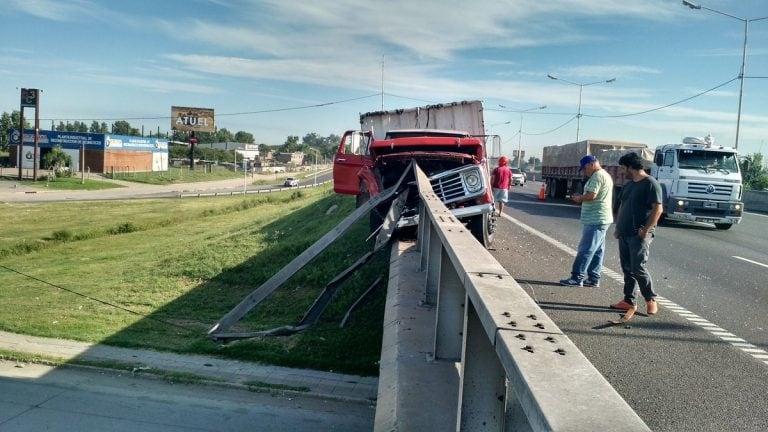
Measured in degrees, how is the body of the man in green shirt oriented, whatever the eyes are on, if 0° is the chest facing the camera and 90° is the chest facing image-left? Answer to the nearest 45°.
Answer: approximately 90°

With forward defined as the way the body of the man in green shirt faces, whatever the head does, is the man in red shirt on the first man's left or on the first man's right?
on the first man's right

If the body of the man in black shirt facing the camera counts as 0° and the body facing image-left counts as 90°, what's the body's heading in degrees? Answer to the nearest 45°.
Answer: approximately 45°

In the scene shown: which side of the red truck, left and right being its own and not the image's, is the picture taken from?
front

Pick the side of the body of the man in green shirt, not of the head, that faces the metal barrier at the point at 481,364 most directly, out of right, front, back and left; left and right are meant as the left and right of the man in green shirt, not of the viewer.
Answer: left

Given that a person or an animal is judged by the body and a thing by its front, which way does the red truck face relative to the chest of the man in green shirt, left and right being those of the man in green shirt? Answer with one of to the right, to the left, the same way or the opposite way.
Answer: to the left

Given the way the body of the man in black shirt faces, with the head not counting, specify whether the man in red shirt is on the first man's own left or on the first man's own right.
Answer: on the first man's own right

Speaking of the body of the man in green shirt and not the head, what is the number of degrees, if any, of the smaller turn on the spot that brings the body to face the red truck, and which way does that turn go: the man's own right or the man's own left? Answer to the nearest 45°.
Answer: approximately 45° to the man's own right

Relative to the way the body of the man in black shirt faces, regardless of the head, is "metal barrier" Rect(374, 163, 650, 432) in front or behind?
in front

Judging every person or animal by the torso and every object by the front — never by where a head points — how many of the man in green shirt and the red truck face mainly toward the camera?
1
